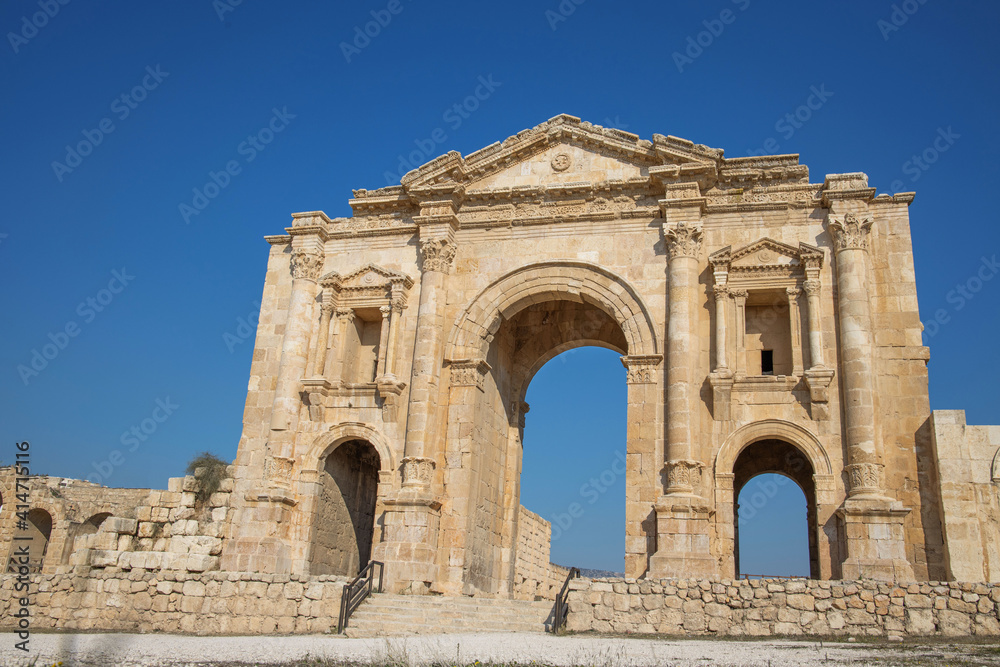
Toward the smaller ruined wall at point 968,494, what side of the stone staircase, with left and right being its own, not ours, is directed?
left

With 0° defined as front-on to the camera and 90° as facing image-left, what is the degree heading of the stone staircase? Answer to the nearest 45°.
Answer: approximately 0°

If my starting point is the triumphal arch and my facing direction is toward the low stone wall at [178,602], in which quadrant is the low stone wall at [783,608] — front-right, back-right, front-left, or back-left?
back-left

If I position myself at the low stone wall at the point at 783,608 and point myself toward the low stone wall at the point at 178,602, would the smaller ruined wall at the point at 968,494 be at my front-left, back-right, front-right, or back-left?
back-right

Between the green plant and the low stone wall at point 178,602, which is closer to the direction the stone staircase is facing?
the low stone wall

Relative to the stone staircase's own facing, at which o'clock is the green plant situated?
The green plant is roughly at 4 o'clock from the stone staircase.

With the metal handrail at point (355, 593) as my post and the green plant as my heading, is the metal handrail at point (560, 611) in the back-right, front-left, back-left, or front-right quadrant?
back-right

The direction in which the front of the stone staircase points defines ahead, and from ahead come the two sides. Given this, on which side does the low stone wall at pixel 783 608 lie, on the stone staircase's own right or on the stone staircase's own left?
on the stone staircase's own left

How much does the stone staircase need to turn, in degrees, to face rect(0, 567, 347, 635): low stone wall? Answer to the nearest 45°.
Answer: approximately 90° to its right
